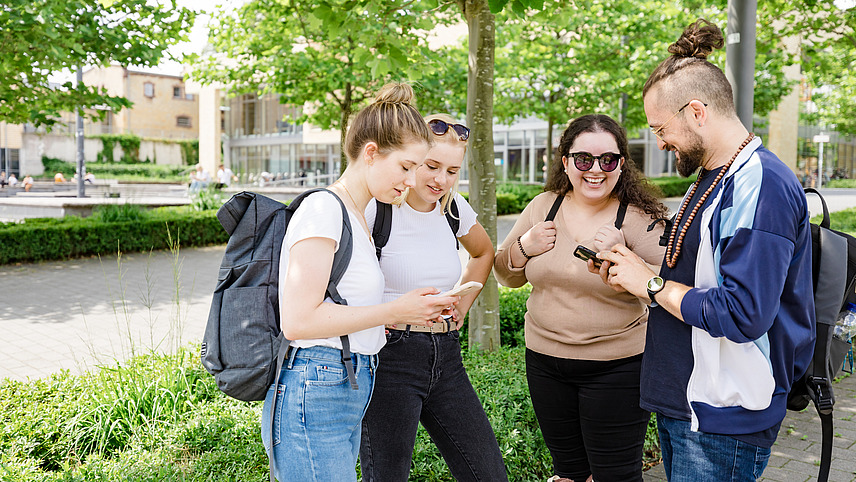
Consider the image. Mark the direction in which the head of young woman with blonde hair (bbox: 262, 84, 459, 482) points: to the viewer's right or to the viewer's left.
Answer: to the viewer's right

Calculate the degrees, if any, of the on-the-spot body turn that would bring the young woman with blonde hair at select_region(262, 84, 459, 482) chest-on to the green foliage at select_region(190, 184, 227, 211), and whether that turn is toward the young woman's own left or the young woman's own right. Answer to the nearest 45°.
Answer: approximately 90° to the young woman's own left

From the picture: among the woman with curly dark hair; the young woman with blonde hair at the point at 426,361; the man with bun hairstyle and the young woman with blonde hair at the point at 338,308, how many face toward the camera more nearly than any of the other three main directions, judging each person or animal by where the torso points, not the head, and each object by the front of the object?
2

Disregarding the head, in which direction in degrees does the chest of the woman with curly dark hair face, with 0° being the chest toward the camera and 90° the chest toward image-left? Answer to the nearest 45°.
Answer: approximately 0°

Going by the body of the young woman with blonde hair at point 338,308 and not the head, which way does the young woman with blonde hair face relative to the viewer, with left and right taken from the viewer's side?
facing to the right of the viewer

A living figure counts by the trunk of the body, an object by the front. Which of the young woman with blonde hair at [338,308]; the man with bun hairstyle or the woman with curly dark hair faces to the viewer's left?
the man with bun hairstyle

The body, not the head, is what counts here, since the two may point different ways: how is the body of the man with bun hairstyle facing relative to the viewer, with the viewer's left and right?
facing to the left of the viewer

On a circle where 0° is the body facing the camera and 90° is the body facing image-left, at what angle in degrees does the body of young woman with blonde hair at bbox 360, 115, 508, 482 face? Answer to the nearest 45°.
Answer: approximately 0°

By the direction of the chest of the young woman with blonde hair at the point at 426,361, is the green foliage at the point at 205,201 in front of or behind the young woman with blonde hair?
behind

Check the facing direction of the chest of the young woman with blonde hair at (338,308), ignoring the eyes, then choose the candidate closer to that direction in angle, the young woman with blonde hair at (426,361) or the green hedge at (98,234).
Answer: the young woman with blonde hair

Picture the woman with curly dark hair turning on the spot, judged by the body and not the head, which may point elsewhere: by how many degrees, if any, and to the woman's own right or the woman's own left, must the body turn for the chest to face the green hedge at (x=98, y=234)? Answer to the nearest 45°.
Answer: approximately 135° to the woman's own right
